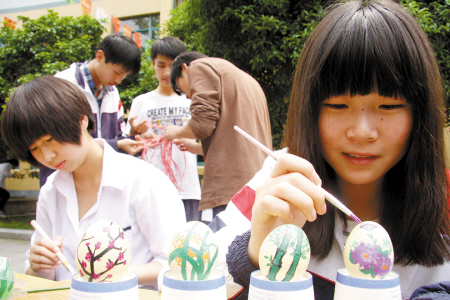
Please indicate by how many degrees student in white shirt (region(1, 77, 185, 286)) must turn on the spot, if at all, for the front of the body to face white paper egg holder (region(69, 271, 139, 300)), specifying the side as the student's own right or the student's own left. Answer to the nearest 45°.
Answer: approximately 45° to the student's own left

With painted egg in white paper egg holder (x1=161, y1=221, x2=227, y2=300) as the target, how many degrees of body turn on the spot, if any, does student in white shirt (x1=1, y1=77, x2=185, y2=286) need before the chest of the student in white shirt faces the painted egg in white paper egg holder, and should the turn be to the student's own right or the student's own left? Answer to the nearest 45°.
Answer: approximately 45° to the student's own left

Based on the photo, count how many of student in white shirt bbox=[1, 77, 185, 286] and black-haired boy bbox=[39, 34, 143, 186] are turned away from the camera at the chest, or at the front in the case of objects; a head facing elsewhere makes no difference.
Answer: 0

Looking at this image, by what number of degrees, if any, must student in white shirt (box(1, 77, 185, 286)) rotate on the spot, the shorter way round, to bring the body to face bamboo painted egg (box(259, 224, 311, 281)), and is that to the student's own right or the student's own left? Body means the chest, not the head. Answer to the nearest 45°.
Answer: approximately 45° to the student's own left

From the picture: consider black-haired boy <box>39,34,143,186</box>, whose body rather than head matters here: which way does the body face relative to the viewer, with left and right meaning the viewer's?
facing the viewer and to the right of the viewer

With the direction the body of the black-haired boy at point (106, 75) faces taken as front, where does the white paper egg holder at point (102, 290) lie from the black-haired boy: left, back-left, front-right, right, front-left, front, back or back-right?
front-right

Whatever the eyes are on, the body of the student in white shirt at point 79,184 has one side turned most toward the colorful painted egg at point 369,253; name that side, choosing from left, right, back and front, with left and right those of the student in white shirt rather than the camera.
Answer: left
